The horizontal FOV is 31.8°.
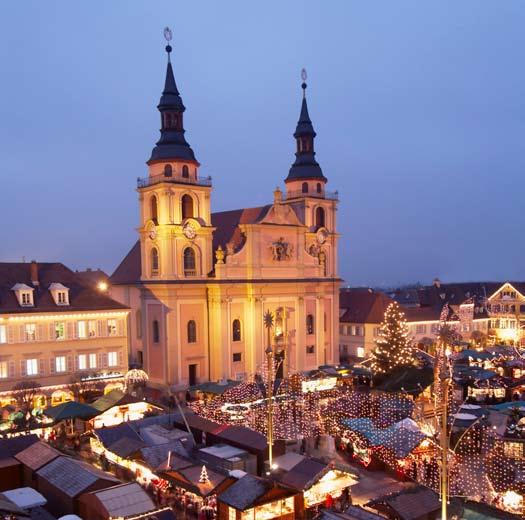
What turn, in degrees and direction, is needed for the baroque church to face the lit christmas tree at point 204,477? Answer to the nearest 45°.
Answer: approximately 45° to its right

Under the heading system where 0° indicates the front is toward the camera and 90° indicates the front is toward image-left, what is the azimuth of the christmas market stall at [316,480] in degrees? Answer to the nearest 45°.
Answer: approximately 315°

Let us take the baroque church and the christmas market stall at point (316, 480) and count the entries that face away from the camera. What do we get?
0

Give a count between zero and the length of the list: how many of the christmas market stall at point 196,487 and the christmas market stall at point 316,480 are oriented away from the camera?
0

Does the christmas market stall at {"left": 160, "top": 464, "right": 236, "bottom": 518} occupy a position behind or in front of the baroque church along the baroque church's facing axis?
in front

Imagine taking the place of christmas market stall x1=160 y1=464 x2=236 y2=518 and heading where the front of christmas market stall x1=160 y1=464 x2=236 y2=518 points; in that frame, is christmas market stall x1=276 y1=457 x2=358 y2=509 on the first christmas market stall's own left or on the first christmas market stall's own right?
on the first christmas market stall's own left

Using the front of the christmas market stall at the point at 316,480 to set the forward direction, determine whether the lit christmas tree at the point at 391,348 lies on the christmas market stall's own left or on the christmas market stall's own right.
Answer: on the christmas market stall's own left

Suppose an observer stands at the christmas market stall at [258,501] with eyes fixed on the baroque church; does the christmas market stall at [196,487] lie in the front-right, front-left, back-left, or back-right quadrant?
front-left

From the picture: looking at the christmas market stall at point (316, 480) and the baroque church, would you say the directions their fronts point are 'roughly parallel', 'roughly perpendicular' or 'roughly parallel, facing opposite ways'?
roughly parallel

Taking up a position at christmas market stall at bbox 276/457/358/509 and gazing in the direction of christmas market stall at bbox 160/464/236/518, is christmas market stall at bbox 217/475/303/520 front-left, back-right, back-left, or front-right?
front-left

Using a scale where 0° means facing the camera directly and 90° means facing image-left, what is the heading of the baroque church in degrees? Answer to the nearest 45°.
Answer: approximately 315°

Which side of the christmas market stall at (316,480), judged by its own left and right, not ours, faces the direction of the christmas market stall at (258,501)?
right
